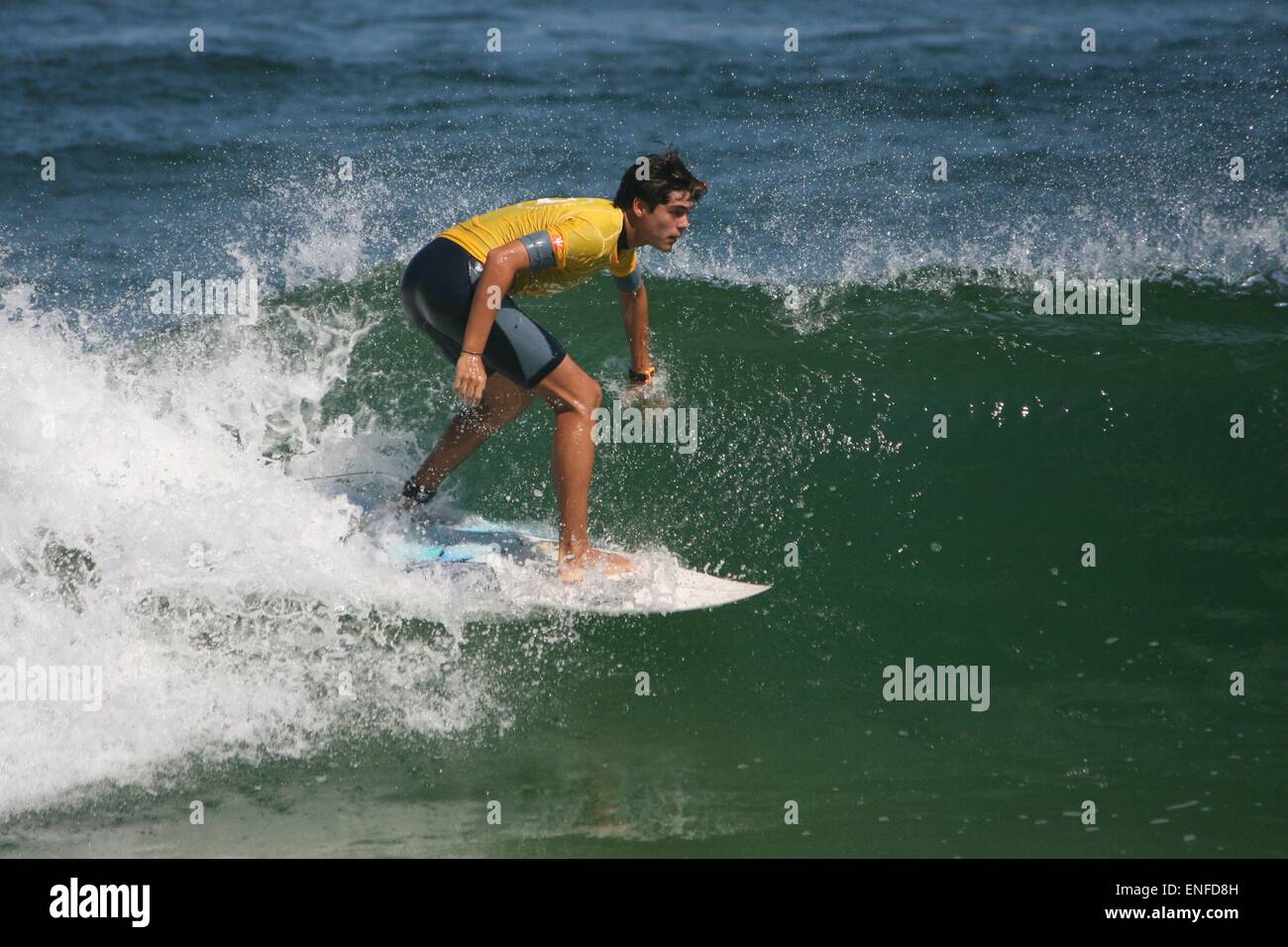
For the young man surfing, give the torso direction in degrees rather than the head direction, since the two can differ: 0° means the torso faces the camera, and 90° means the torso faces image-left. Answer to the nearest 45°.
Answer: approximately 270°

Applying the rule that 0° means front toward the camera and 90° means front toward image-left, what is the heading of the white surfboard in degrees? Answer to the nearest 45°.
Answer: approximately 270°
